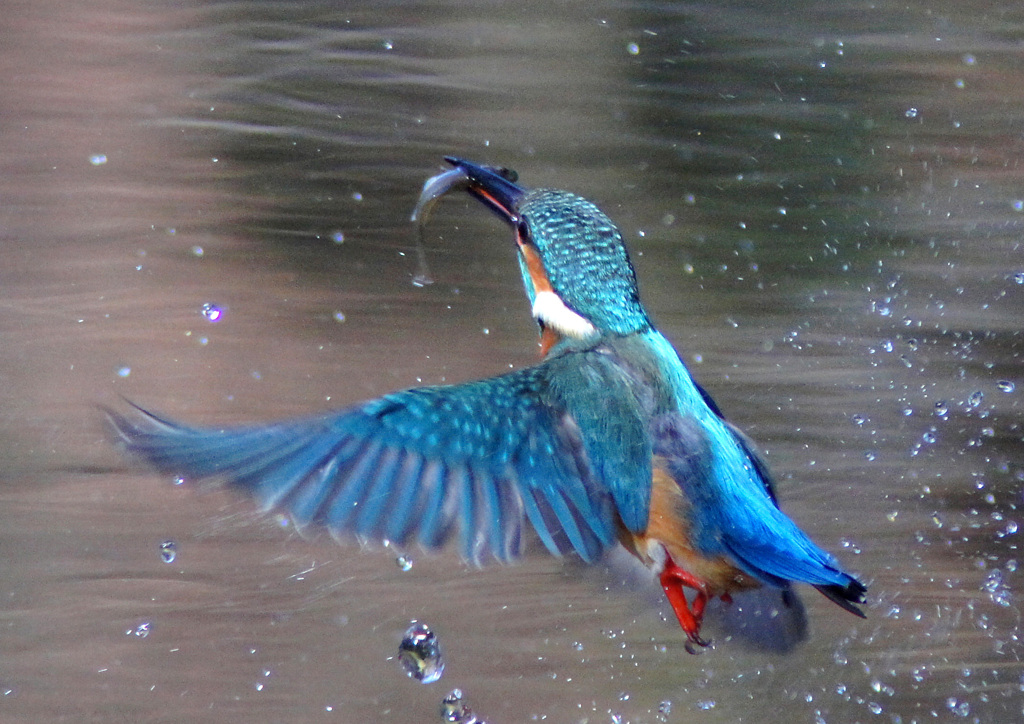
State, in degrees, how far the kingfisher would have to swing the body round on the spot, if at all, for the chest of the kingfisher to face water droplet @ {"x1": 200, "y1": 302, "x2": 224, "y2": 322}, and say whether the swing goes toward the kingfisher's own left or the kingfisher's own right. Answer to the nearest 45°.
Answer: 0° — it already faces it

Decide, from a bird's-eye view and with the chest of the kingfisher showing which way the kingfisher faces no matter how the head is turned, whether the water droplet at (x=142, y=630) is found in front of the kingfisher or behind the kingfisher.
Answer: in front

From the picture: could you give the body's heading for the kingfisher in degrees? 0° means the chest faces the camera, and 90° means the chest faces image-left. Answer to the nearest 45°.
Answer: approximately 135°
